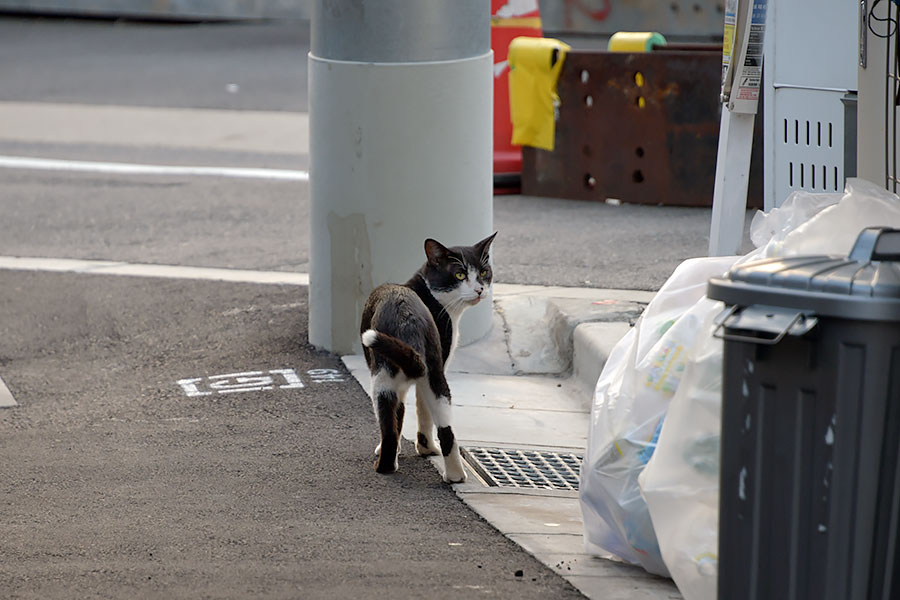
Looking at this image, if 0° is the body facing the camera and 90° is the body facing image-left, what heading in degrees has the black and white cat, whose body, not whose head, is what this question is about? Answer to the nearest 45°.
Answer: approximately 225°

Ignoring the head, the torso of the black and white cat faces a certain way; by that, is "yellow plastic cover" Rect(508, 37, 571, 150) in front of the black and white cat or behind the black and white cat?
in front

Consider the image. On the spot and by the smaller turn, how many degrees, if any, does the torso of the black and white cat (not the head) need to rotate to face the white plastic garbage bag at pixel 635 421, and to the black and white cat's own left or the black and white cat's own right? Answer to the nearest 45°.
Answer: approximately 90° to the black and white cat's own right

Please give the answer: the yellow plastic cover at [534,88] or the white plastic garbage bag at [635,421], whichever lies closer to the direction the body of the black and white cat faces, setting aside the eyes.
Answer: the yellow plastic cover

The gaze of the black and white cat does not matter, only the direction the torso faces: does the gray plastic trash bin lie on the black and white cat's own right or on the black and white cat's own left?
on the black and white cat's own right

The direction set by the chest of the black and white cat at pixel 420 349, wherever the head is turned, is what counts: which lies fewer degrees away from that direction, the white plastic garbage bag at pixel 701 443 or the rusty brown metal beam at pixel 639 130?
the rusty brown metal beam

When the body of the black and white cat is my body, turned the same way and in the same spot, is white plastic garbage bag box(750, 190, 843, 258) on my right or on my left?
on my right

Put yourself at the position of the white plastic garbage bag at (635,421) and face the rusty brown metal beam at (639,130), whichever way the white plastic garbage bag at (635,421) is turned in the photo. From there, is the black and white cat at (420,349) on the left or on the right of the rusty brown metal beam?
left

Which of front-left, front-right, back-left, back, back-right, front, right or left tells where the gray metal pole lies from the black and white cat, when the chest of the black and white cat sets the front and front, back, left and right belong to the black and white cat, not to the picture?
front-left
